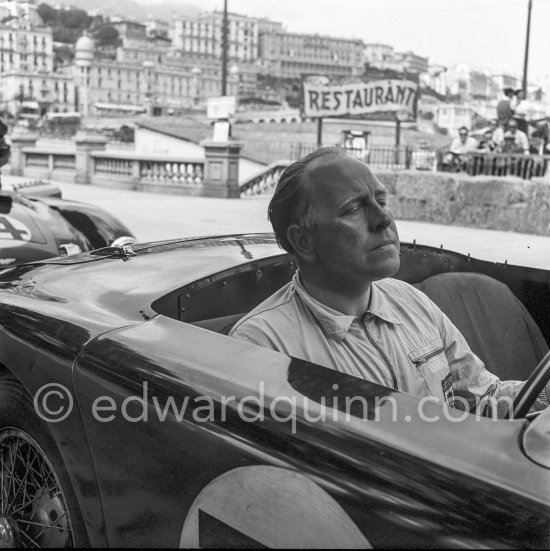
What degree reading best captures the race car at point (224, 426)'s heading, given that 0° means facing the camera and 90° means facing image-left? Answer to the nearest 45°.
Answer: approximately 315°

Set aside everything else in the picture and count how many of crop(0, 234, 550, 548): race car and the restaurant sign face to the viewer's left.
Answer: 0

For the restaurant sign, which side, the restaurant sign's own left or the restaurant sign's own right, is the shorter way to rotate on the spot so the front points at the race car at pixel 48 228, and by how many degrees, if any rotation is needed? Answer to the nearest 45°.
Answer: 0° — it already faces it

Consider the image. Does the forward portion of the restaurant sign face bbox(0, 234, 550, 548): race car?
yes

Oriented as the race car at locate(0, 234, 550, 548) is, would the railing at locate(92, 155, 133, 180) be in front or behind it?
behind

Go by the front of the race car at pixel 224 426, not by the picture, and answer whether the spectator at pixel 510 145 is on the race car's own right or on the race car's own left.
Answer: on the race car's own left

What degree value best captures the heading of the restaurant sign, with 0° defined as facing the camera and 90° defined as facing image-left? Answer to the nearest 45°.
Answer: approximately 0°

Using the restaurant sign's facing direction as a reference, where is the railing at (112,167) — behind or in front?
in front

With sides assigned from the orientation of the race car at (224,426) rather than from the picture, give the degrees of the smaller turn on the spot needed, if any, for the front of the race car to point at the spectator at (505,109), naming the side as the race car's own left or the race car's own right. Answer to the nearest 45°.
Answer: approximately 135° to the race car's own left

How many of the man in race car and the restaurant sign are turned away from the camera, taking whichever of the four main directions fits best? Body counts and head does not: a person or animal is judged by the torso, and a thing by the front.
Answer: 0

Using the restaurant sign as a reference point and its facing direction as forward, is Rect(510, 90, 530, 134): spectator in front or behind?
in front

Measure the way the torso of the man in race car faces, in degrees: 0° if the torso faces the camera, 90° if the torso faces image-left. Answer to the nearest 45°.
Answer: approximately 315°

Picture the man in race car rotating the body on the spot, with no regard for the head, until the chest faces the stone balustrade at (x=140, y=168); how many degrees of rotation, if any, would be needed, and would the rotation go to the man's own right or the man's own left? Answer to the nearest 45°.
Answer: approximately 135° to the man's own left

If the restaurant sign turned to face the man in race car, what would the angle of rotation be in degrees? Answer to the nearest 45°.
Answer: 0° — it already faces them
